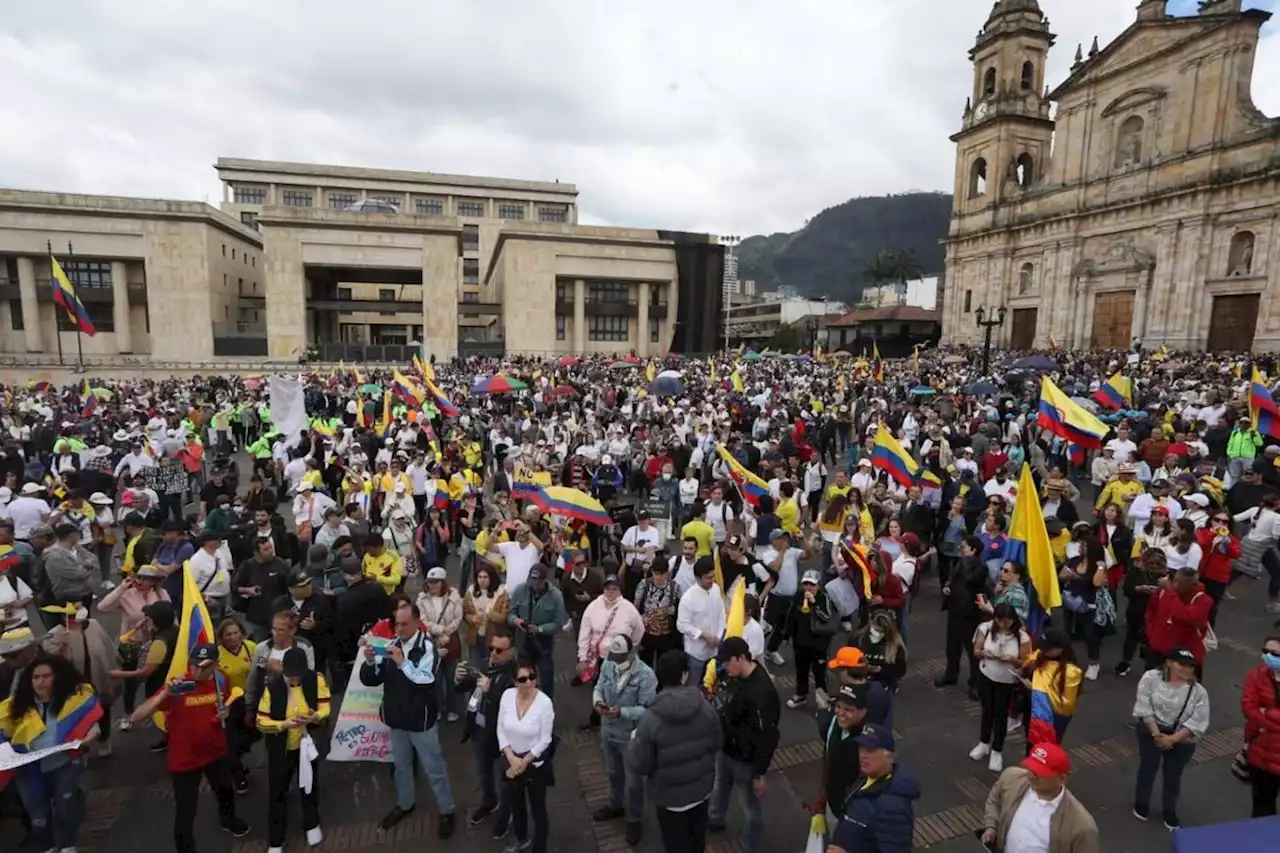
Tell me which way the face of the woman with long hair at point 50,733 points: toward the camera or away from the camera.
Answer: toward the camera

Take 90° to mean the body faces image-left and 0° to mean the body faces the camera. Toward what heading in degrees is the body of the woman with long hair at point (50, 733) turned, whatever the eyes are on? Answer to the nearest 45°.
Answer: approximately 0°

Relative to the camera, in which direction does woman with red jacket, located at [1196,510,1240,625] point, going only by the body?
toward the camera

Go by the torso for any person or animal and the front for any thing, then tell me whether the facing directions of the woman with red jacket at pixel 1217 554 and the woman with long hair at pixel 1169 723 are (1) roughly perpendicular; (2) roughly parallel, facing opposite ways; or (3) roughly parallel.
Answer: roughly parallel

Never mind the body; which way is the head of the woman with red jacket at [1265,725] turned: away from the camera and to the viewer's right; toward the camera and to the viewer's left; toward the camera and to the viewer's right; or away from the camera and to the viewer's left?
toward the camera and to the viewer's left

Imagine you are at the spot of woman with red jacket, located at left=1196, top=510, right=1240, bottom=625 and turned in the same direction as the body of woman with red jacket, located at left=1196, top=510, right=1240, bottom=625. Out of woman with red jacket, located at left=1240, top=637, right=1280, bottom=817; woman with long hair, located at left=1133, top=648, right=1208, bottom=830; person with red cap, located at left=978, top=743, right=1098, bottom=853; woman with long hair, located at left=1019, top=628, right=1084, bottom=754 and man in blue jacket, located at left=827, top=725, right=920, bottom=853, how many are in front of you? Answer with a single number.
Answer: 5

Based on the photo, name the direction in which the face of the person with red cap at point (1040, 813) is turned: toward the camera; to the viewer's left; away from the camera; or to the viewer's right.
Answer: toward the camera

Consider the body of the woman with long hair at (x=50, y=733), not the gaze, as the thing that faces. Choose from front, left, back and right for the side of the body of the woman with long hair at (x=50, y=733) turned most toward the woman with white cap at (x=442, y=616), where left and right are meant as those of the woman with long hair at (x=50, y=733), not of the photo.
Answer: left

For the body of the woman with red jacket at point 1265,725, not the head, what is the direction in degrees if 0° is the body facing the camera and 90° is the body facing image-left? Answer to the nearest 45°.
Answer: approximately 0°

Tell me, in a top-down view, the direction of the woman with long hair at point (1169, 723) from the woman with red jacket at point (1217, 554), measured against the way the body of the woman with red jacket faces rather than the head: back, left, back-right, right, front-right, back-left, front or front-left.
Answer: front
